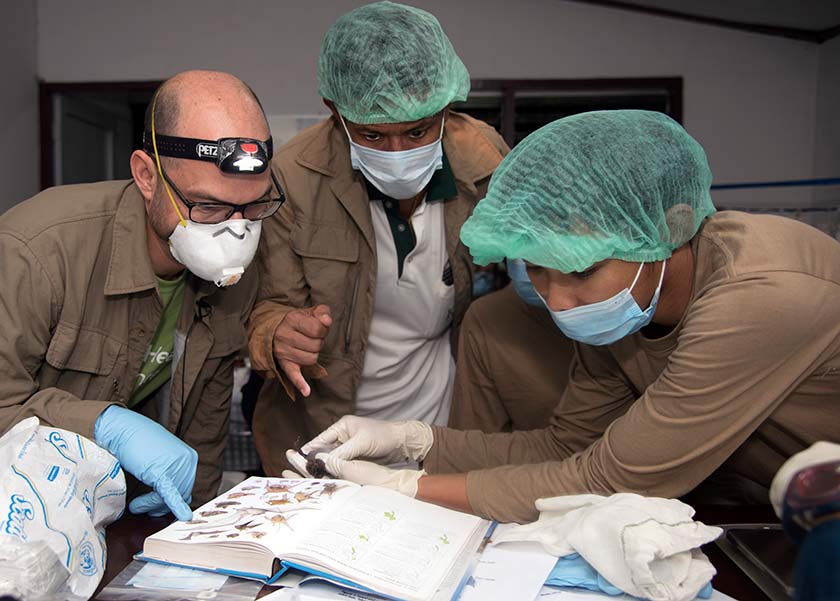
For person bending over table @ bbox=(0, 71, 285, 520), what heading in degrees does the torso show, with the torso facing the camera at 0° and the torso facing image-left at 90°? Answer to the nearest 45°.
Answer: approximately 315°

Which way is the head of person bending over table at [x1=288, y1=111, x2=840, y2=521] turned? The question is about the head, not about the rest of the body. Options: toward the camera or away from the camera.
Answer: toward the camera

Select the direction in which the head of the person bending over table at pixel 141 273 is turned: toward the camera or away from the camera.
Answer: toward the camera

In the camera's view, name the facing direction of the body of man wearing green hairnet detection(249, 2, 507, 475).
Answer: toward the camera

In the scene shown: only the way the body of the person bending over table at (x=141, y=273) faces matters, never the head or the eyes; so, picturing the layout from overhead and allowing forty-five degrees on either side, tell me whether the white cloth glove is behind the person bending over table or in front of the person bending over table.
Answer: in front

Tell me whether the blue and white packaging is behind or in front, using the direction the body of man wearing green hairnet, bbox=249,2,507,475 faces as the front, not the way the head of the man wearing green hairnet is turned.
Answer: in front

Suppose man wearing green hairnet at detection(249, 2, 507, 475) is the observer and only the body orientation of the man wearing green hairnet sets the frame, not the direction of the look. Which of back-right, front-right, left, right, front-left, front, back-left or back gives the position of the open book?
front

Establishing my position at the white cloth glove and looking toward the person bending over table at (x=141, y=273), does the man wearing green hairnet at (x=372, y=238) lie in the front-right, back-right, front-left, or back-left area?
front-right

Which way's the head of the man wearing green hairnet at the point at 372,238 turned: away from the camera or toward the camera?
toward the camera

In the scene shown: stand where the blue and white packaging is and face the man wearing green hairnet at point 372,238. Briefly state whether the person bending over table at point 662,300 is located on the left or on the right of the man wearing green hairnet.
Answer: right

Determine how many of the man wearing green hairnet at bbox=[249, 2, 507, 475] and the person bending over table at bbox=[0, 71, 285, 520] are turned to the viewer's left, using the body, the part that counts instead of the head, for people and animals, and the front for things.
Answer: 0

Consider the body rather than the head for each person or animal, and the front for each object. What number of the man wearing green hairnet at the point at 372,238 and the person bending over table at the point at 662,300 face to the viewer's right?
0

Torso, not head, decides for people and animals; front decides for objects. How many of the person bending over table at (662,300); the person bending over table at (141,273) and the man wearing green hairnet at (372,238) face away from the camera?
0

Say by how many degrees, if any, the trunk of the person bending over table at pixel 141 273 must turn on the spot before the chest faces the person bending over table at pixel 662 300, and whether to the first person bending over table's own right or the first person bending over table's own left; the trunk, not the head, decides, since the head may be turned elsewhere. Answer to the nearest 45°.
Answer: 0° — they already face them
